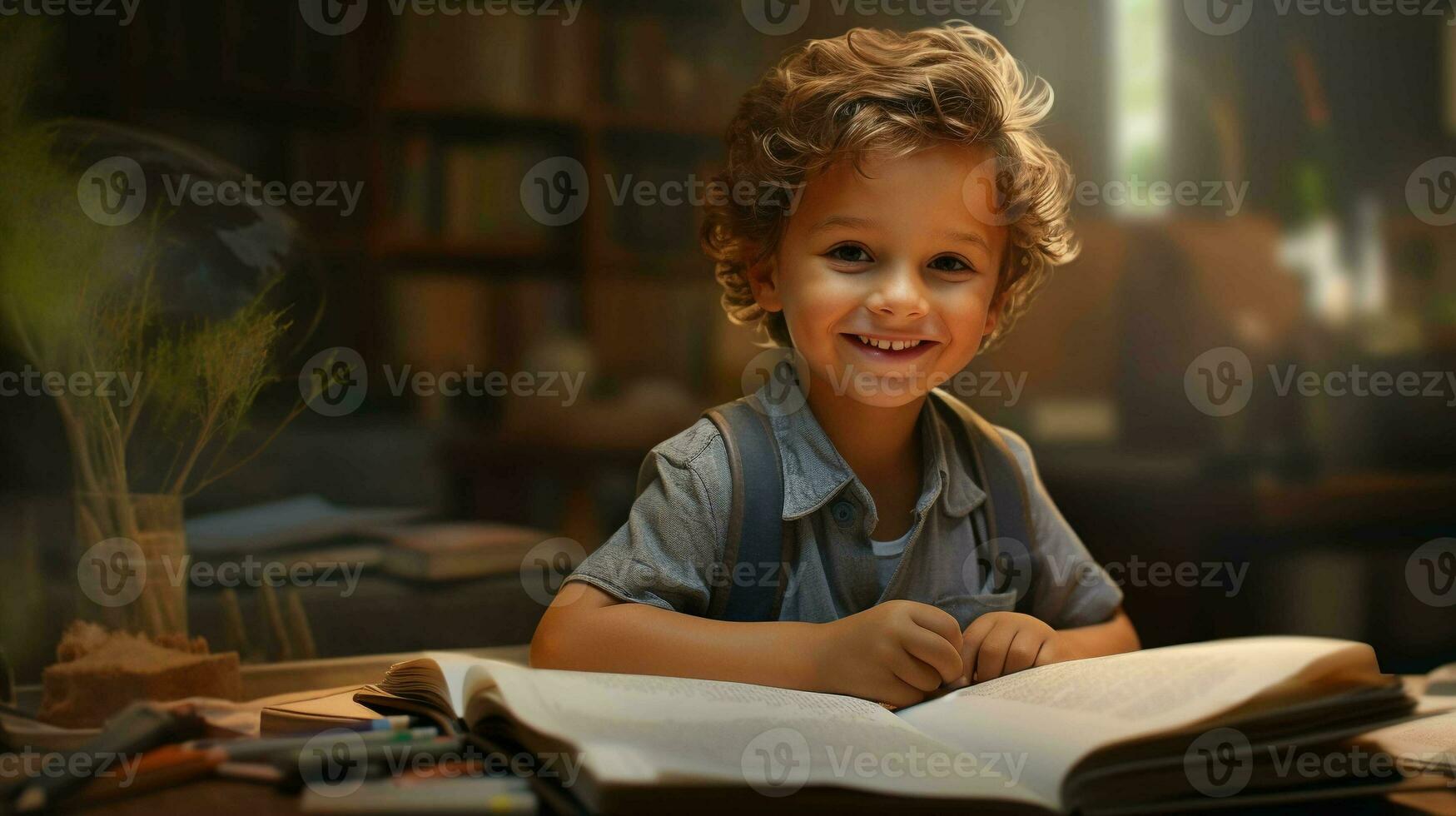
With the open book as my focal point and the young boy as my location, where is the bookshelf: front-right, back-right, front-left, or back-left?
back-right

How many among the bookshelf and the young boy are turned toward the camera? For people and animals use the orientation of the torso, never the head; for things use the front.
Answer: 2

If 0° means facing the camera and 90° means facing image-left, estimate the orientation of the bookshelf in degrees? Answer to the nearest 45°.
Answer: approximately 0°
